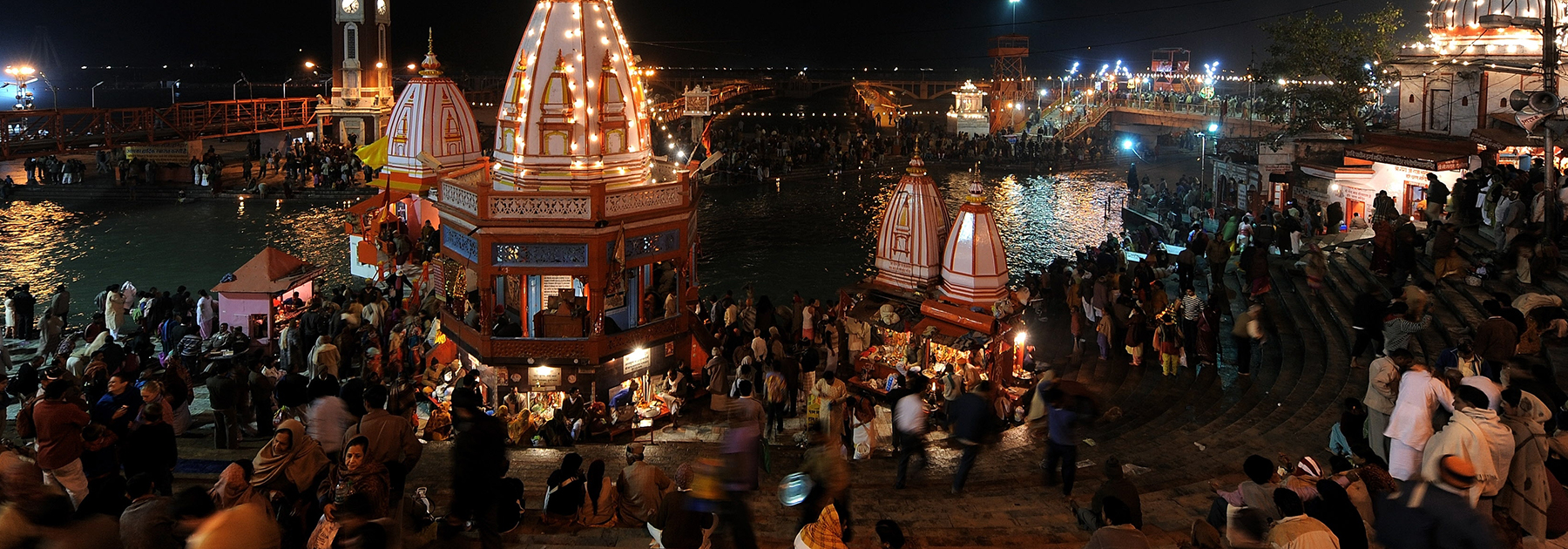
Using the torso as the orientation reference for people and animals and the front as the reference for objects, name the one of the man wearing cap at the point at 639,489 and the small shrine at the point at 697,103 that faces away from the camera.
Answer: the man wearing cap

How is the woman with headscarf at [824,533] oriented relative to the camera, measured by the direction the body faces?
away from the camera

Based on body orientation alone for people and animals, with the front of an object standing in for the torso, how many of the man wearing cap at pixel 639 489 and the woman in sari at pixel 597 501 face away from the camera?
2

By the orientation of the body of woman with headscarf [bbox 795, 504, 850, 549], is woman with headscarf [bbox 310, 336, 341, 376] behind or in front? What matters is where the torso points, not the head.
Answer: in front

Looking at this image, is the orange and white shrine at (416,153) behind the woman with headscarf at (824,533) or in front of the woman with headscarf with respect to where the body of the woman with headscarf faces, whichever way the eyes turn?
in front

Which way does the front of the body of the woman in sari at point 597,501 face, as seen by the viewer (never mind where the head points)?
away from the camera

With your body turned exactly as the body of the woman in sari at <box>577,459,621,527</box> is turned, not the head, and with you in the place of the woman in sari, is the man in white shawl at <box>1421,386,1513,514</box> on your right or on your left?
on your right

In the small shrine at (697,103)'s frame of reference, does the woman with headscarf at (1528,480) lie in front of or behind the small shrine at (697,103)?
in front

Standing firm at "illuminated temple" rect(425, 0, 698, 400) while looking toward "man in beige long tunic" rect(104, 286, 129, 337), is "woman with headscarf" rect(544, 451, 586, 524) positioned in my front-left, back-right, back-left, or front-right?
back-left

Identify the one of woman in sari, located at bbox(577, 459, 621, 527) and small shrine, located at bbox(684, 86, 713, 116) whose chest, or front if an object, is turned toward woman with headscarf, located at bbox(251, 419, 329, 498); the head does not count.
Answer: the small shrine

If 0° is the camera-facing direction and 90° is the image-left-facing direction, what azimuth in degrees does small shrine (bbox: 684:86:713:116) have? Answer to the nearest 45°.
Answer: approximately 0°

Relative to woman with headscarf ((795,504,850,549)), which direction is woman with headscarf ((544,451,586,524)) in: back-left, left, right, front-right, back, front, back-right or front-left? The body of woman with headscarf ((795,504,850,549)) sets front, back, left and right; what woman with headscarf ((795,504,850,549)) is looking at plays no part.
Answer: front-left

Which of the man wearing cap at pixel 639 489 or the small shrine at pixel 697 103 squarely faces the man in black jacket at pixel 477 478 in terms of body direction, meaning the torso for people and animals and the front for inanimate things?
the small shrine

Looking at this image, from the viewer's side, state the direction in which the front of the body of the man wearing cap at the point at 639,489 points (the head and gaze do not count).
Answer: away from the camera
